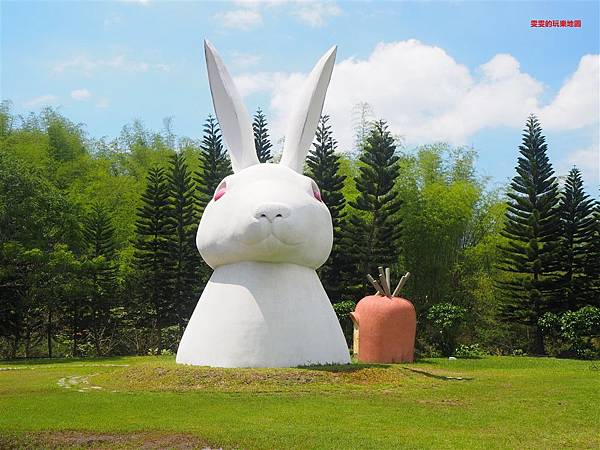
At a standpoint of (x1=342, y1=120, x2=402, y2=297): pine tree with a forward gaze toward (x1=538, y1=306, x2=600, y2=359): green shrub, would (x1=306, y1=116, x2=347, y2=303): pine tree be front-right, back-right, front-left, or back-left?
back-right

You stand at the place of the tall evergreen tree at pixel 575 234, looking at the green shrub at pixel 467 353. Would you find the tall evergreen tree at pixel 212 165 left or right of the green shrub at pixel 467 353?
right

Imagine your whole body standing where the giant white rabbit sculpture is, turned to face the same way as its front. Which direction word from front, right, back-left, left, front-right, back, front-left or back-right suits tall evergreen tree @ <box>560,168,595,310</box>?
back-left

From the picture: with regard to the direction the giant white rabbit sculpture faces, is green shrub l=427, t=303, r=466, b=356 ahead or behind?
behind

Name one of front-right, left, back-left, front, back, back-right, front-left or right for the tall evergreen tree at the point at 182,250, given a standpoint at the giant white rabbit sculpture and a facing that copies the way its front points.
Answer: back

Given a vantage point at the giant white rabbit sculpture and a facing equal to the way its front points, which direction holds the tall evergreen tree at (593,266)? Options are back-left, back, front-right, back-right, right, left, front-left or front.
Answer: back-left

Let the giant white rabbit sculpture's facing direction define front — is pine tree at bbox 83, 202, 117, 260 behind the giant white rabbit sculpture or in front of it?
behind

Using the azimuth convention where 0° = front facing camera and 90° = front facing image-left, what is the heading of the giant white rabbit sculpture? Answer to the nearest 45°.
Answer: approximately 0°

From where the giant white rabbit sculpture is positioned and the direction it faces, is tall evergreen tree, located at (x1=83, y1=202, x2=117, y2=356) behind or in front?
behind

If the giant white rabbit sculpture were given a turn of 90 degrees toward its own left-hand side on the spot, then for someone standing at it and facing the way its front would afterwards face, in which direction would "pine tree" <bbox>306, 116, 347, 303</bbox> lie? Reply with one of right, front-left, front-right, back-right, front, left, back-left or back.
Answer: left

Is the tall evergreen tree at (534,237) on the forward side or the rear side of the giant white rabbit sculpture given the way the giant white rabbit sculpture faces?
on the rear side

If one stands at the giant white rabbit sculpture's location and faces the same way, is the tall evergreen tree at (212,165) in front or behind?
behind
